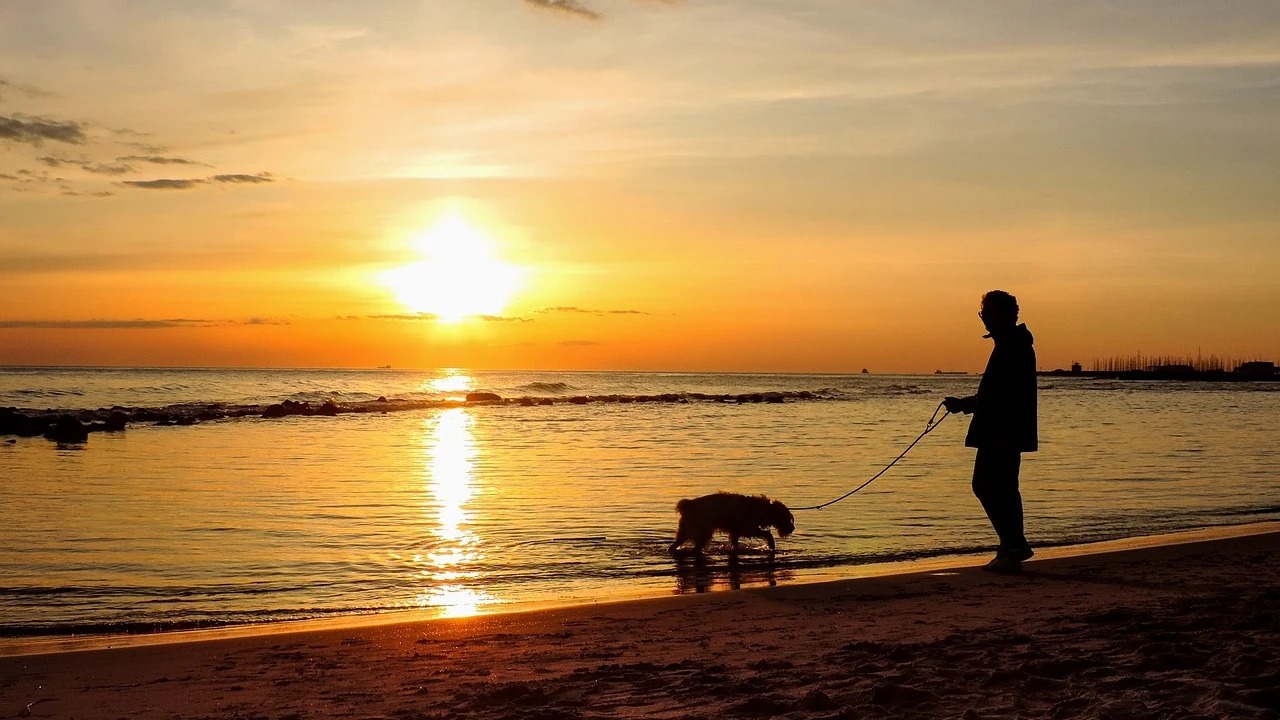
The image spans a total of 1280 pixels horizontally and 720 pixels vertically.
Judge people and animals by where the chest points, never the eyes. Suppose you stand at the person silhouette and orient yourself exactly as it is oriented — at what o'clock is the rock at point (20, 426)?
The rock is roughly at 1 o'clock from the person silhouette.

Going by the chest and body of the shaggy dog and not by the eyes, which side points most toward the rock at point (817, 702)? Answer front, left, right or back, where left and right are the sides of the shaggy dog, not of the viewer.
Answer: right

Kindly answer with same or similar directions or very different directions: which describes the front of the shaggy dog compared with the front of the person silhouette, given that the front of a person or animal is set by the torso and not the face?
very different directions

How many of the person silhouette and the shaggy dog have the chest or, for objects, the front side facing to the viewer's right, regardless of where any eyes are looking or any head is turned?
1

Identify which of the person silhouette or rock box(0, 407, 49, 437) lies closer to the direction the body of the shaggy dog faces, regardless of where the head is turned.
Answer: the person silhouette

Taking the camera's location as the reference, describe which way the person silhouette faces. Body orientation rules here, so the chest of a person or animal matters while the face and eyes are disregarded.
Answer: facing to the left of the viewer

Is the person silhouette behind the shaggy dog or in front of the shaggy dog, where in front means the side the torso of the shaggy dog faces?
in front

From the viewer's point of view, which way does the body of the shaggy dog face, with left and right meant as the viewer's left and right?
facing to the right of the viewer

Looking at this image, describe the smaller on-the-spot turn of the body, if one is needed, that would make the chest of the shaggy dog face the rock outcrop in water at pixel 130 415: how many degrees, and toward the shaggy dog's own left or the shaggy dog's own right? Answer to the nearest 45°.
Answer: approximately 135° to the shaggy dog's own left

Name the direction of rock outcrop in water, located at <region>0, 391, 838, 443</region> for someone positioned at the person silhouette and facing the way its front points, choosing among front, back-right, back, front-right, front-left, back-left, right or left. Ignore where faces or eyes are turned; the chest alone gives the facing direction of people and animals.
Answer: front-right

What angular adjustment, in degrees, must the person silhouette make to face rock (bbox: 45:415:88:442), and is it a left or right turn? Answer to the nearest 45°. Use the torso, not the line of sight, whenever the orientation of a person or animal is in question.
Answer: approximately 45° to its right

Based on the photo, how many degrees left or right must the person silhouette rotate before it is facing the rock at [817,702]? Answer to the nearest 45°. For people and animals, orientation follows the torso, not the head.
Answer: approximately 90° to its left

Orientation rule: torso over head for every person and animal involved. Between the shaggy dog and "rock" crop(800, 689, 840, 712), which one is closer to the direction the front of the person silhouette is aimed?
the shaggy dog

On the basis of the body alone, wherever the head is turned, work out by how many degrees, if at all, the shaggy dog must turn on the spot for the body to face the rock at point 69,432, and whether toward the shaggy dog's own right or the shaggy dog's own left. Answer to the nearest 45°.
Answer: approximately 135° to the shaggy dog's own left
